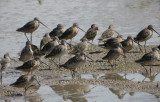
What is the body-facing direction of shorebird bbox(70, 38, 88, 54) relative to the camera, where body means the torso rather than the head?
to the viewer's right

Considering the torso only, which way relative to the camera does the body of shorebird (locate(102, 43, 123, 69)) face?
to the viewer's right

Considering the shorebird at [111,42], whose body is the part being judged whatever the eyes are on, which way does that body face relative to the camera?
to the viewer's right
